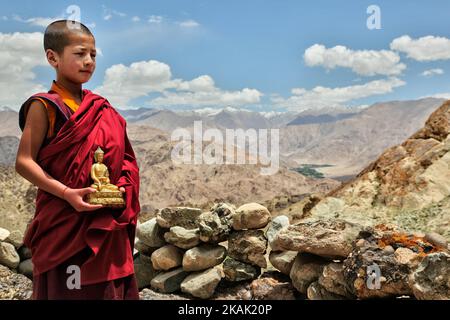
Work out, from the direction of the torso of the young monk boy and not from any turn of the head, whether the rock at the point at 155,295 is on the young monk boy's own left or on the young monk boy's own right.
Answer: on the young monk boy's own left

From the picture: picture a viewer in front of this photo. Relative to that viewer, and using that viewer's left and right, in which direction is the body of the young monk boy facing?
facing the viewer and to the right of the viewer

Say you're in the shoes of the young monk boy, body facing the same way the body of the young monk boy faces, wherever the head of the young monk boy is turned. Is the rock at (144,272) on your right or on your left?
on your left

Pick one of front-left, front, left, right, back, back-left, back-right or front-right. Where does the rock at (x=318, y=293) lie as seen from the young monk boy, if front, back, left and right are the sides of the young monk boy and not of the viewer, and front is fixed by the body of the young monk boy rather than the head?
left

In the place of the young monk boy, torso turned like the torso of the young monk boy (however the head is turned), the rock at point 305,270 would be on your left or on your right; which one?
on your left

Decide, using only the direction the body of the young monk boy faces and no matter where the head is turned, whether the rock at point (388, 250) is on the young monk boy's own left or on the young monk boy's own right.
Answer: on the young monk boy's own left

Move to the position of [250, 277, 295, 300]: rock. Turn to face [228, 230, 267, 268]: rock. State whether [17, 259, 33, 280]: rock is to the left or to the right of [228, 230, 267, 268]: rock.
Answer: left

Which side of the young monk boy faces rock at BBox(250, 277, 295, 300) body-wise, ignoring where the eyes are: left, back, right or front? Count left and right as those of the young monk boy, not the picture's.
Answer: left

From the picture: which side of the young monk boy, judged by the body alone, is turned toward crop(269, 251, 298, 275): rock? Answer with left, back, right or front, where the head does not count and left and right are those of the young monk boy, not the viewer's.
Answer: left

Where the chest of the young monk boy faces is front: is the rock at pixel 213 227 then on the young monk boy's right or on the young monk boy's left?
on the young monk boy's left
